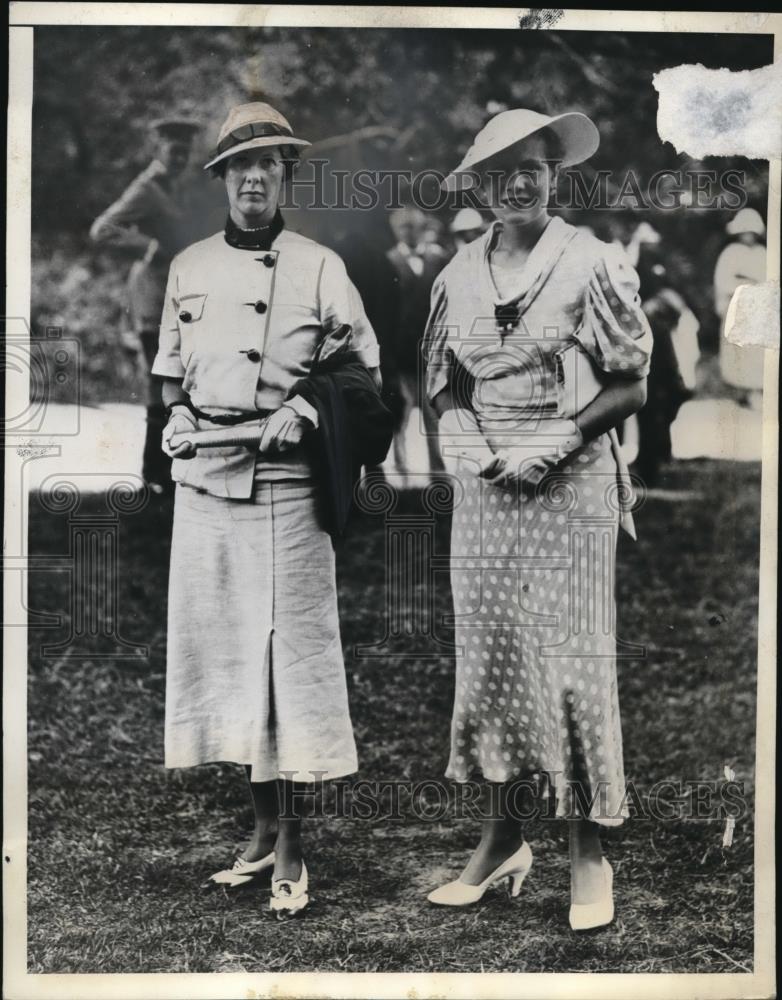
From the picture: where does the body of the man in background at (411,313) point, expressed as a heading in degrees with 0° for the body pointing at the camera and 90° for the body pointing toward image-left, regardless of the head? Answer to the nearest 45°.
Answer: approximately 0°

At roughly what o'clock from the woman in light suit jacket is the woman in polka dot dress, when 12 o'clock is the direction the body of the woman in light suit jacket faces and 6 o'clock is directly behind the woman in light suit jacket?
The woman in polka dot dress is roughly at 9 o'clock from the woman in light suit jacket.
